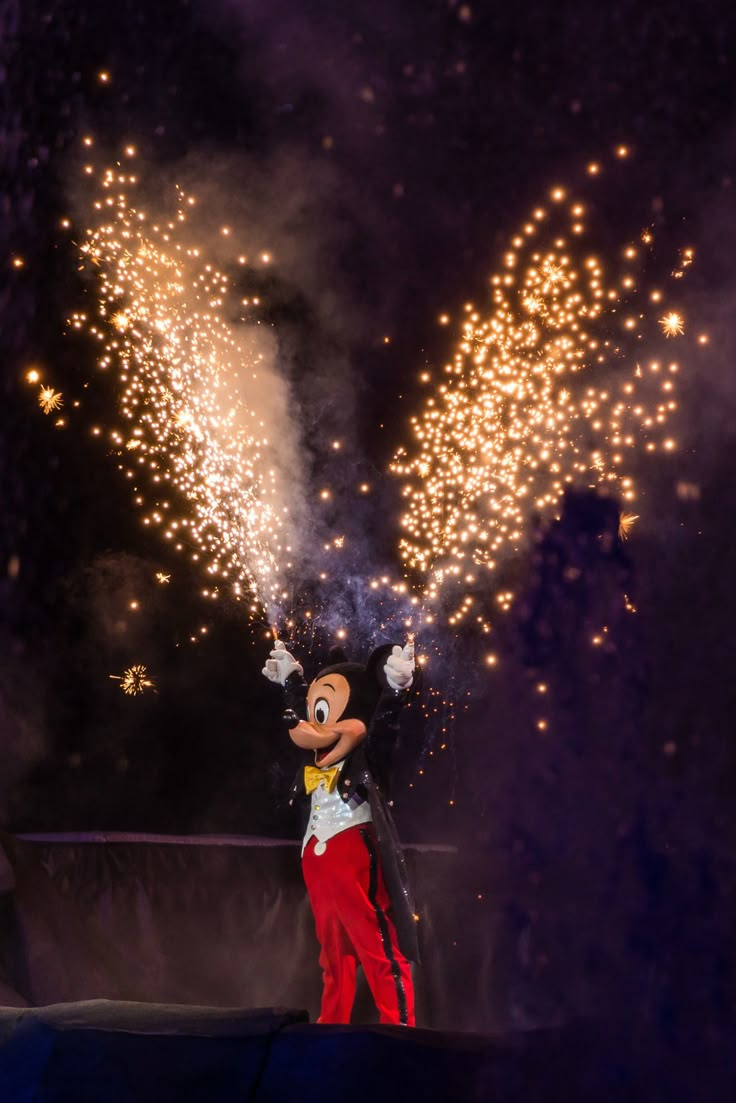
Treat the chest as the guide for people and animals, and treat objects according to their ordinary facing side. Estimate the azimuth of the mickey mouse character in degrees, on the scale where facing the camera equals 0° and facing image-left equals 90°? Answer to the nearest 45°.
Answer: approximately 45°

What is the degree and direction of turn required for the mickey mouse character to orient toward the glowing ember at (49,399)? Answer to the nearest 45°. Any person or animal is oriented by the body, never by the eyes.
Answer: approximately 90° to its right

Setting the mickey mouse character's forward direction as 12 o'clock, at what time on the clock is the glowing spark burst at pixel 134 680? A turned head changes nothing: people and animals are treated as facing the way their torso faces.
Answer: The glowing spark burst is roughly at 3 o'clock from the mickey mouse character.
